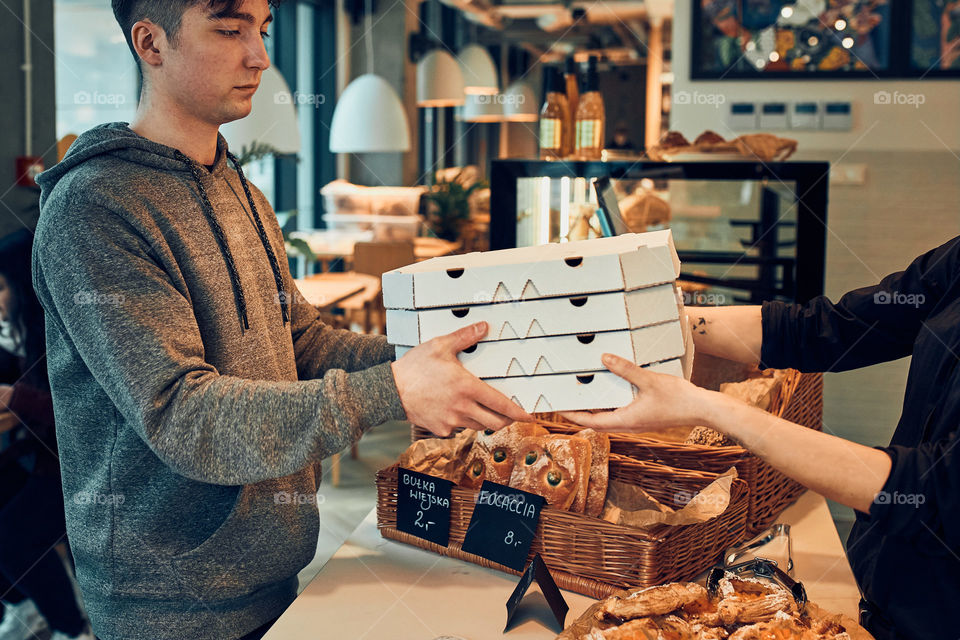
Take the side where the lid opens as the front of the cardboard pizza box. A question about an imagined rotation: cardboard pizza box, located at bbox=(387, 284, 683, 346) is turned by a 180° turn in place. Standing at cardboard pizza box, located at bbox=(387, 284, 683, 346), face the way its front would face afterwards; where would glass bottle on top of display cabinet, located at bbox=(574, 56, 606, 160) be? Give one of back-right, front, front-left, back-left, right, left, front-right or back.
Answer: front

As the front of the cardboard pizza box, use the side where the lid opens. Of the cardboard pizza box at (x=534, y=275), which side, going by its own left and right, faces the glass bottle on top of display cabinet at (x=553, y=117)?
back

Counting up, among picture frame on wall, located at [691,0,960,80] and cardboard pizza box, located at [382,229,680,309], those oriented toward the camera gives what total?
2

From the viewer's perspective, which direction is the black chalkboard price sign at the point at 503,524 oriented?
toward the camera

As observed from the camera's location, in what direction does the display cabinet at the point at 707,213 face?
facing the viewer

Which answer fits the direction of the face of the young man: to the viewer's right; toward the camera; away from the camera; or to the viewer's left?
to the viewer's right

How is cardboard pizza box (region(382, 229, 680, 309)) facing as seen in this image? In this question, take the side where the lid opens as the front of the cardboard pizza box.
toward the camera

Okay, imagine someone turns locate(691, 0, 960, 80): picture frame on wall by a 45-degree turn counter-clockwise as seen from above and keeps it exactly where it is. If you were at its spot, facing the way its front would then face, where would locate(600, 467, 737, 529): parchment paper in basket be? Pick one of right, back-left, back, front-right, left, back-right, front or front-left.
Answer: front-right

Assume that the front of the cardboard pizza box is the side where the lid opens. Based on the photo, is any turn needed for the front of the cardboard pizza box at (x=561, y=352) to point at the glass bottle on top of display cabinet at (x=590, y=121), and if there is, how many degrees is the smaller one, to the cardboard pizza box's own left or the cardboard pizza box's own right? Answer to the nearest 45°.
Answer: approximately 180°
